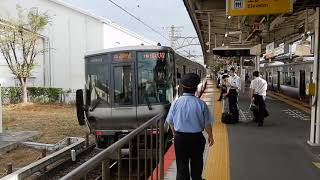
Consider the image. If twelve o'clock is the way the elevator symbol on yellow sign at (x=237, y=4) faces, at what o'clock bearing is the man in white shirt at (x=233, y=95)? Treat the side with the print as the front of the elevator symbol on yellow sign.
The man in white shirt is roughly at 6 o'clock from the elevator symbol on yellow sign.

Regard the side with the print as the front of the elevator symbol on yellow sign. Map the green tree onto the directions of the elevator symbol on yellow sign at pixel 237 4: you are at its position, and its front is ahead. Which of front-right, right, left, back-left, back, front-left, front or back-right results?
back-right

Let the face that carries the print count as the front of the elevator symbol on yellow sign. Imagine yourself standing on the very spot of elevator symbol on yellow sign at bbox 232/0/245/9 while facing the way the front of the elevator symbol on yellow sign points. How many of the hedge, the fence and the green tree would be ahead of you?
1

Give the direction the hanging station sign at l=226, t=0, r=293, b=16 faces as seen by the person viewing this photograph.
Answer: facing the viewer

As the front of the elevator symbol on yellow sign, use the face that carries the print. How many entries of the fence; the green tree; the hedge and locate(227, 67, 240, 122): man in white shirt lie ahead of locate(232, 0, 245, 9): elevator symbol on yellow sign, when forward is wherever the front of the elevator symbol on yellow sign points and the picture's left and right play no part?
1

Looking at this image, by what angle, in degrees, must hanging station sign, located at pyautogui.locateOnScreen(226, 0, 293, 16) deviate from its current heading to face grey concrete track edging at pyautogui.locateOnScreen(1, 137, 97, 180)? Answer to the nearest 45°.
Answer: approximately 90° to its right

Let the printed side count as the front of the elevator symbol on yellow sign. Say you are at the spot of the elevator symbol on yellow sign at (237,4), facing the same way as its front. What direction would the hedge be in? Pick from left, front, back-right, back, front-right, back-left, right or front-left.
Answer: back-right
